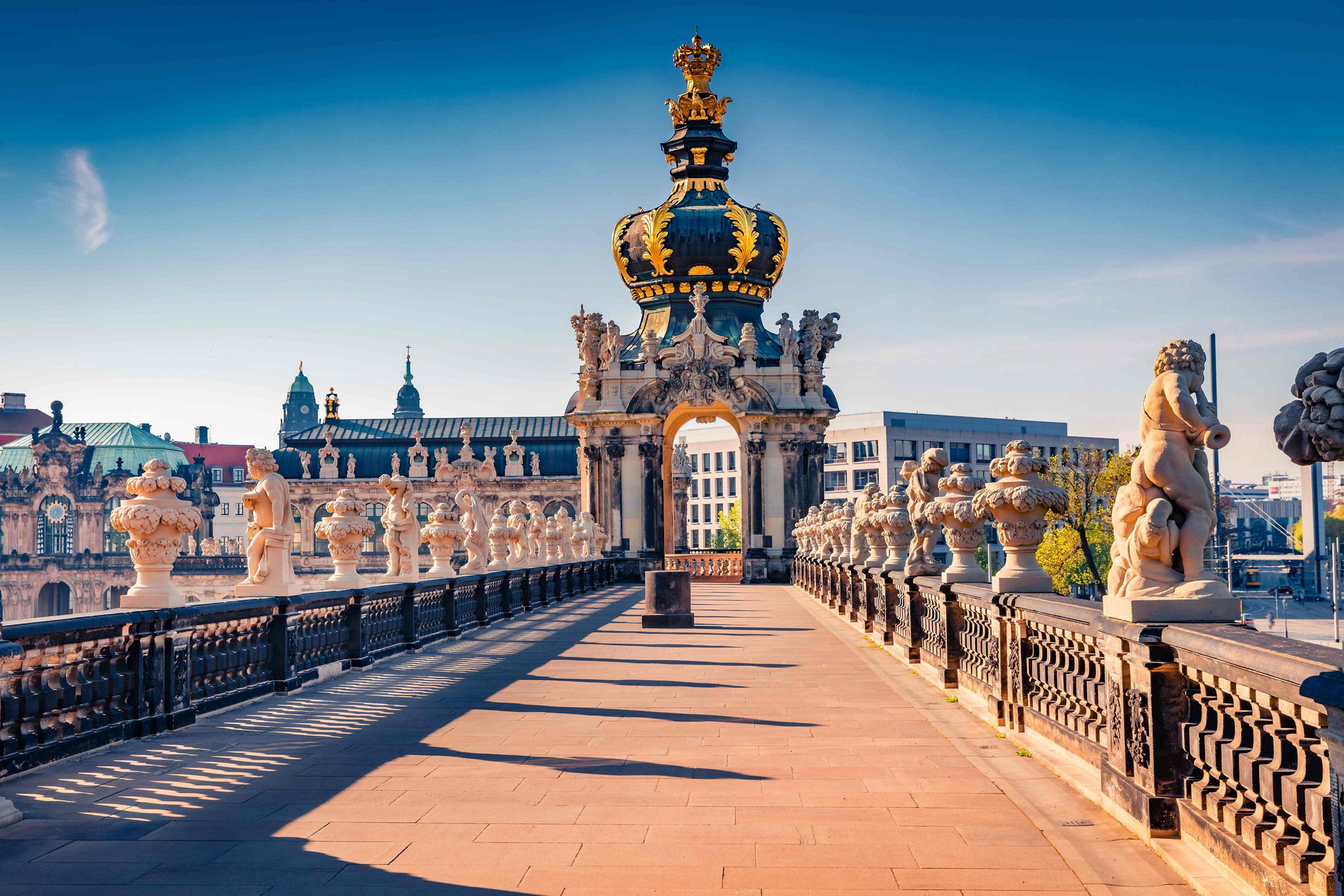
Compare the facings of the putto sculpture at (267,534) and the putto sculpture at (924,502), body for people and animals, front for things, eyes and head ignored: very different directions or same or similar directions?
very different directions

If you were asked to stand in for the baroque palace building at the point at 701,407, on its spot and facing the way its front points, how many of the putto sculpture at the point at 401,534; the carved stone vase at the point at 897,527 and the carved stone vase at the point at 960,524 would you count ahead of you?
3
